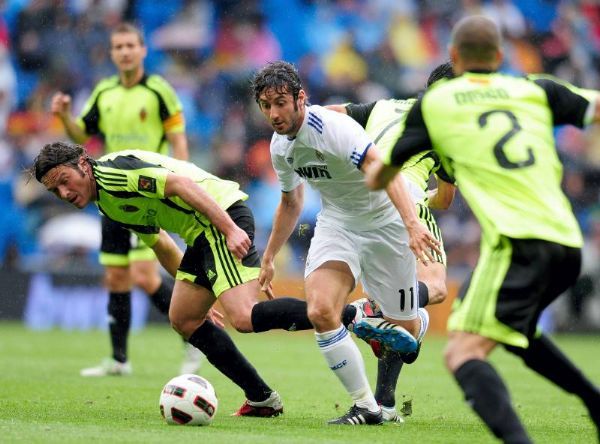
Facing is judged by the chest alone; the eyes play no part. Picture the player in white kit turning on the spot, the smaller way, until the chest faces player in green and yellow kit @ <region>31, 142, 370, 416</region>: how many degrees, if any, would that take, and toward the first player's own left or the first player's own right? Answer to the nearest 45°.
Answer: approximately 45° to the first player's own right

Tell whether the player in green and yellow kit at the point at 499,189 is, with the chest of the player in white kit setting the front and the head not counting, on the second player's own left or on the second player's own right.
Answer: on the second player's own left

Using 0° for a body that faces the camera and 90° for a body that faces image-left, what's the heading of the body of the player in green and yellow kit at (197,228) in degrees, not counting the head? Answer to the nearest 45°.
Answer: approximately 45°

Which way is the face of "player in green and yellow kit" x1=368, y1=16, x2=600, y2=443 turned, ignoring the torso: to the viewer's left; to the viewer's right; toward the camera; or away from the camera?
away from the camera

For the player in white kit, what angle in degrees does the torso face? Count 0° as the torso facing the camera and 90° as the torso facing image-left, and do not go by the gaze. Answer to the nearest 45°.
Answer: approximately 45°
